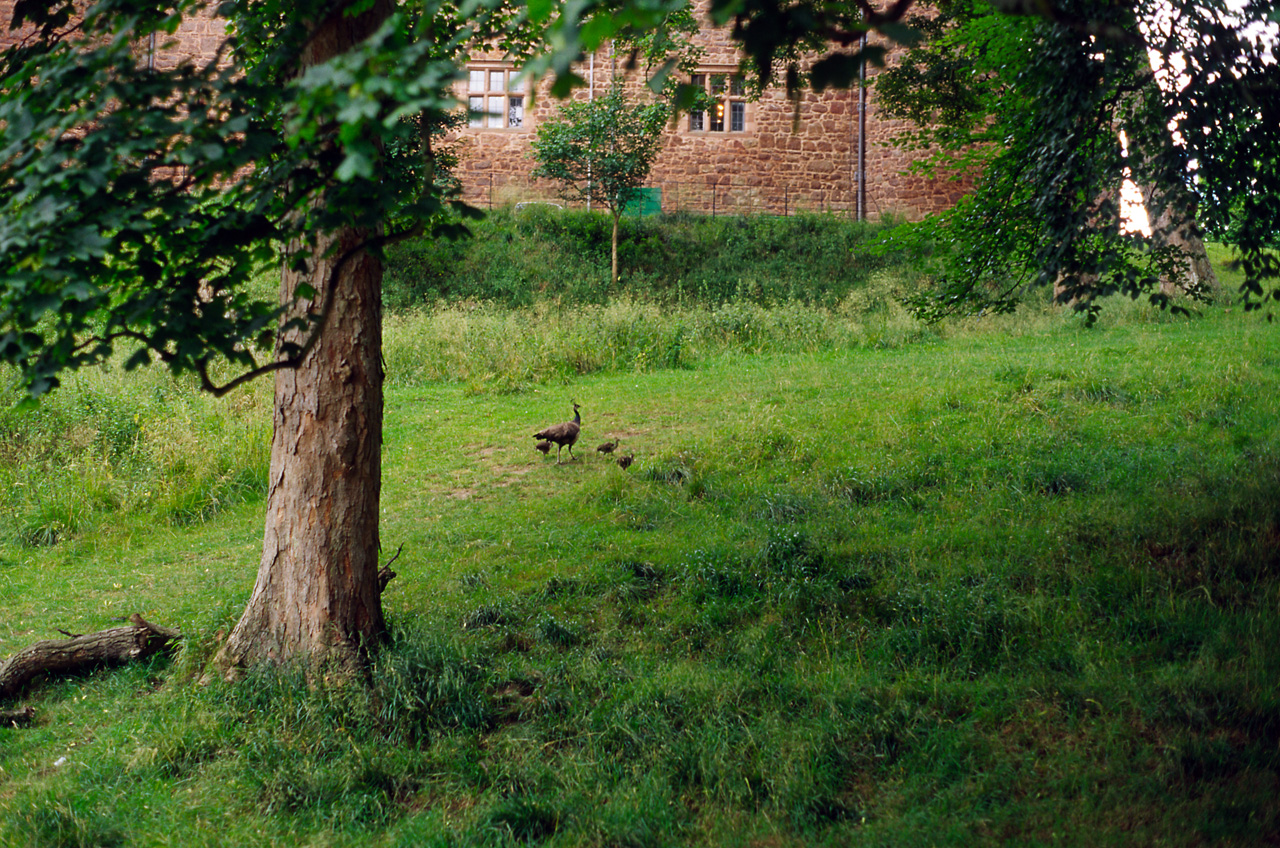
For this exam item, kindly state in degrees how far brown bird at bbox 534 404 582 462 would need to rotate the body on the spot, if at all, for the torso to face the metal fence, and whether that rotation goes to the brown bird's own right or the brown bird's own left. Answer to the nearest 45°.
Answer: approximately 90° to the brown bird's own left

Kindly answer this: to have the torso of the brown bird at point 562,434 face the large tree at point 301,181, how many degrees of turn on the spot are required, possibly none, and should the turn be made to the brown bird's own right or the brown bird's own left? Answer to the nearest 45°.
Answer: approximately 90° to the brown bird's own right

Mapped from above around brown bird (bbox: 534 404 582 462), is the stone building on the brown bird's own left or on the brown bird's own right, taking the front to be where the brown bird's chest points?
on the brown bird's own left

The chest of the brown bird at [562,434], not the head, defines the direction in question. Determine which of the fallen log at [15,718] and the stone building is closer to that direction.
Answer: the stone building

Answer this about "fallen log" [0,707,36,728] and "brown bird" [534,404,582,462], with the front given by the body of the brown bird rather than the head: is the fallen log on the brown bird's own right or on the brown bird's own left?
on the brown bird's own right

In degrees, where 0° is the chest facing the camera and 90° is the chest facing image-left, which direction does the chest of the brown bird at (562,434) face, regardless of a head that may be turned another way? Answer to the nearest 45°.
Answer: approximately 270°
